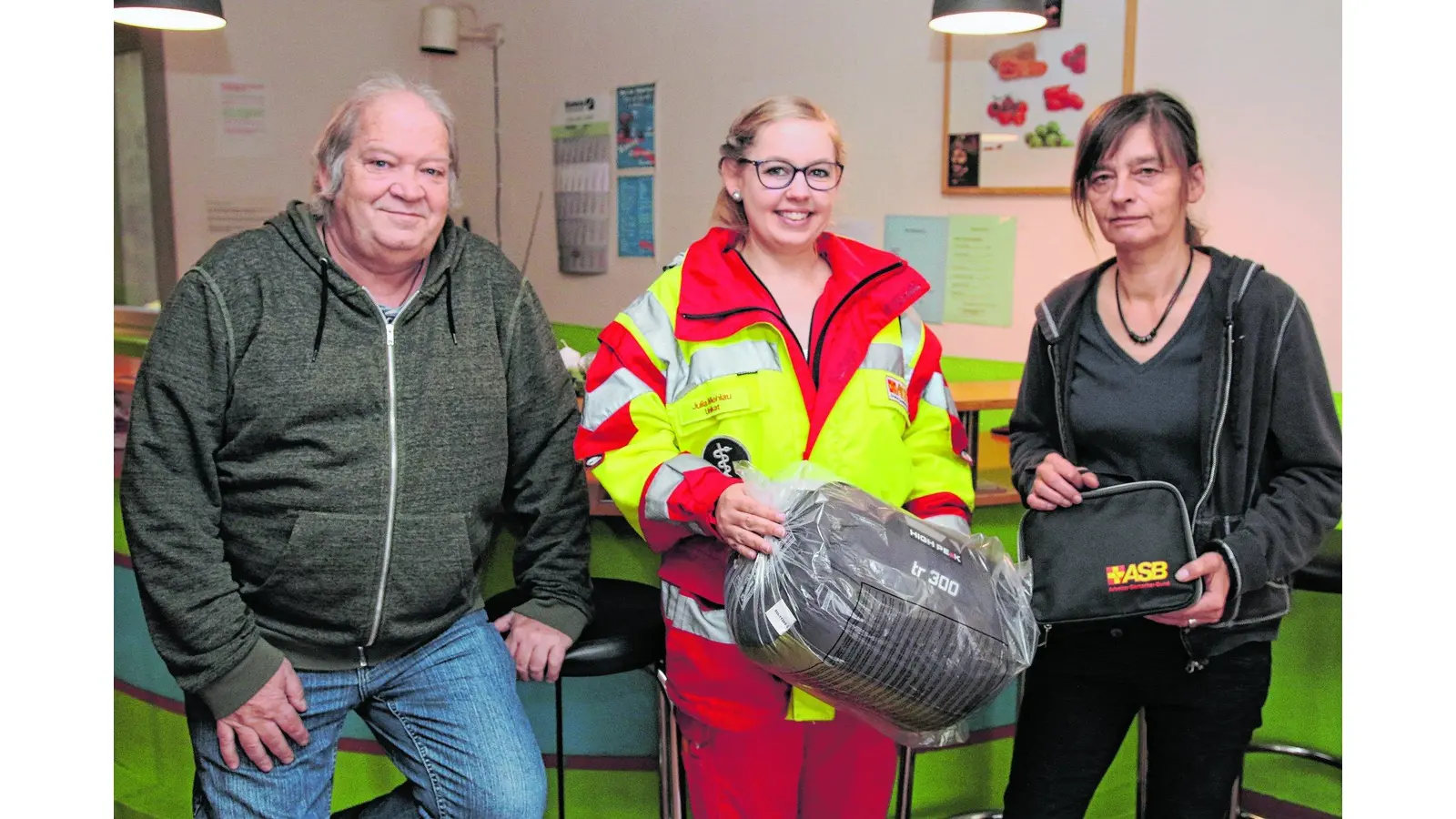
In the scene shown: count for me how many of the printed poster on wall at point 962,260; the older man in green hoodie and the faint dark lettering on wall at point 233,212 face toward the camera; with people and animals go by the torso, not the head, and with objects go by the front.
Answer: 3

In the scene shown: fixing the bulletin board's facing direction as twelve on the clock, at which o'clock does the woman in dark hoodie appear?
The woman in dark hoodie is roughly at 12 o'clock from the bulletin board.

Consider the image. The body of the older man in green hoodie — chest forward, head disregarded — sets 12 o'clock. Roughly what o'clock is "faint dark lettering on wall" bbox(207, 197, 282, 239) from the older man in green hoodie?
The faint dark lettering on wall is roughly at 6 o'clock from the older man in green hoodie.

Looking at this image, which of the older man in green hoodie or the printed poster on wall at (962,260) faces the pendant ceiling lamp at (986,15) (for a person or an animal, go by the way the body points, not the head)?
the printed poster on wall

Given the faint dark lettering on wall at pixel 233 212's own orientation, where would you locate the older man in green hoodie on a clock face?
The older man in green hoodie is roughly at 12 o'clock from the faint dark lettering on wall.

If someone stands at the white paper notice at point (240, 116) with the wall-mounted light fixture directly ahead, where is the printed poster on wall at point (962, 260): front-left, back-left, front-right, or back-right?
front-right

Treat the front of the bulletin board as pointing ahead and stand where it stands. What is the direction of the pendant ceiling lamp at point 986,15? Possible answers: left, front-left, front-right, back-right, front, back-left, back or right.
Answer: front

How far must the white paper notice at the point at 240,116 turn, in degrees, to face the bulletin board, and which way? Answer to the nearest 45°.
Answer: approximately 45° to its left

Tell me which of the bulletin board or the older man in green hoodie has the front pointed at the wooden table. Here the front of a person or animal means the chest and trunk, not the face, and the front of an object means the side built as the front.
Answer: the bulletin board

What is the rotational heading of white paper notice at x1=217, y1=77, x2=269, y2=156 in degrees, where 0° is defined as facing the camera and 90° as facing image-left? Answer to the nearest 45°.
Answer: approximately 0°

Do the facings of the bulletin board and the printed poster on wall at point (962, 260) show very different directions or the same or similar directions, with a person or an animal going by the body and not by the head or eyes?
same or similar directions

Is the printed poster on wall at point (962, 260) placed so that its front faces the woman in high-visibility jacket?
yes

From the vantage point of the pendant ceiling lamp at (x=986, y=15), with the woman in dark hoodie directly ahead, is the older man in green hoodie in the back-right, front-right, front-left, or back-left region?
front-right

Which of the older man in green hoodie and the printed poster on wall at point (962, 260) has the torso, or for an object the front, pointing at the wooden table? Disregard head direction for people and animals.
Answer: the printed poster on wall

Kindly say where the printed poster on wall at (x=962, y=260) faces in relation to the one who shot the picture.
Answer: facing the viewer
